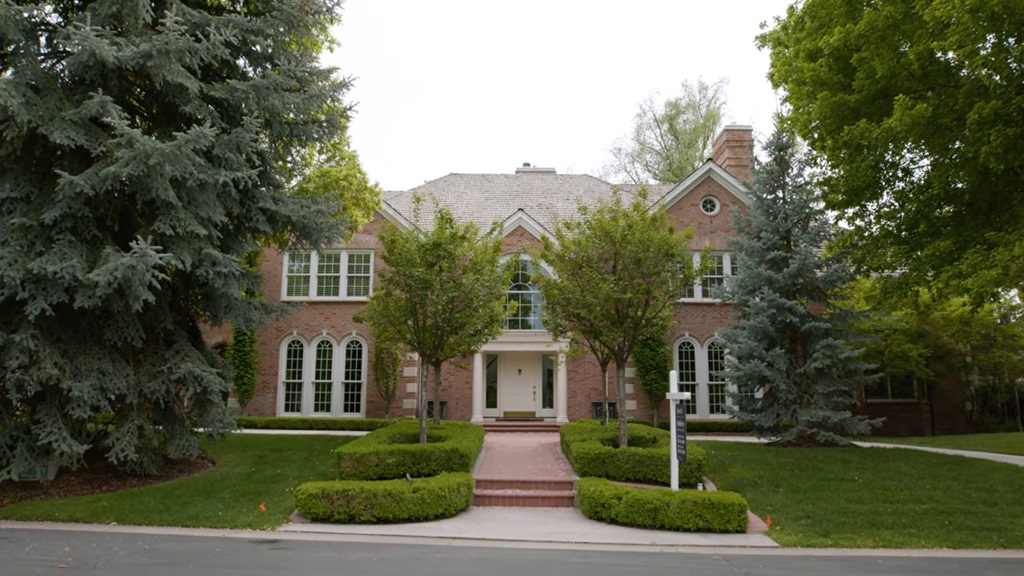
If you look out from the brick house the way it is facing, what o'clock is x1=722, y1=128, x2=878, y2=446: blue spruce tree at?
The blue spruce tree is roughly at 10 o'clock from the brick house.

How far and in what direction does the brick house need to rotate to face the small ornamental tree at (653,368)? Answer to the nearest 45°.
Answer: approximately 90° to its left

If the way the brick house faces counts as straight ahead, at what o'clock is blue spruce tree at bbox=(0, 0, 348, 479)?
The blue spruce tree is roughly at 1 o'clock from the brick house.

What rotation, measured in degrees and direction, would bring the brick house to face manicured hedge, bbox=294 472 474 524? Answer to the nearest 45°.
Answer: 0° — it already faces it

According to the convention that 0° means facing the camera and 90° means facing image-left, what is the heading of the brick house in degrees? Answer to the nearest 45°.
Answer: approximately 0°

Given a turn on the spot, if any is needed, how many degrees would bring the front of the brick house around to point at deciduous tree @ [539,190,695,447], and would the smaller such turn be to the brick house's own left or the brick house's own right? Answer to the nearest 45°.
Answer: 0° — it already faces it

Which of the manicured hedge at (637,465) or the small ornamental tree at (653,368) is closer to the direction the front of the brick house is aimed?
the manicured hedge
